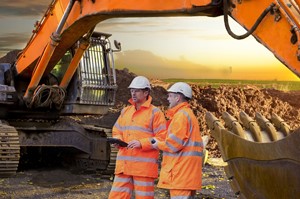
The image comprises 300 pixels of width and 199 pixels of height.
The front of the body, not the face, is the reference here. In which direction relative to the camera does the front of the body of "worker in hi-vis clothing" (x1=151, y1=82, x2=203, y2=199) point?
to the viewer's left

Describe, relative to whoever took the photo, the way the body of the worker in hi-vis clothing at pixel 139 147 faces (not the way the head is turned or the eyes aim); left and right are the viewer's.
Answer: facing the viewer and to the left of the viewer

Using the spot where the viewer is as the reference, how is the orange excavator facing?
facing the viewer and to the right of the viewer

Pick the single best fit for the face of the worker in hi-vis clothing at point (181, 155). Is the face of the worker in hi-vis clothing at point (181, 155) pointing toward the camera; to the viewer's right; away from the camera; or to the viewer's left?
to the viewer's left

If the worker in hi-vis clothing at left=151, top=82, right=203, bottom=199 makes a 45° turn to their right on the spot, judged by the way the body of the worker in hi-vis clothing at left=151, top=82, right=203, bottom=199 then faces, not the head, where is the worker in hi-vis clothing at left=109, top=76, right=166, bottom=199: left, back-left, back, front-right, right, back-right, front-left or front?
front

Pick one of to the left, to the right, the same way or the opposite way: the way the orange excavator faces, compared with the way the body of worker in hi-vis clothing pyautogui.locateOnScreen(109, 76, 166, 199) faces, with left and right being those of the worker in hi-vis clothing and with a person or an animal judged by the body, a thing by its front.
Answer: to the left

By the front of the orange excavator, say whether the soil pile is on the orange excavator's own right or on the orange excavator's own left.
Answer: on the orange excavator's own left
